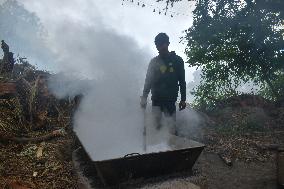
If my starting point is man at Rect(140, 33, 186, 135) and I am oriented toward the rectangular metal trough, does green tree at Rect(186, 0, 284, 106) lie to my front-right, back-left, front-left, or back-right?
back-left

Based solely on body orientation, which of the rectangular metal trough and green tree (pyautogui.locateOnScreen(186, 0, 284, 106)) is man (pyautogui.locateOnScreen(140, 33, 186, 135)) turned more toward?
the rectangular metal trough

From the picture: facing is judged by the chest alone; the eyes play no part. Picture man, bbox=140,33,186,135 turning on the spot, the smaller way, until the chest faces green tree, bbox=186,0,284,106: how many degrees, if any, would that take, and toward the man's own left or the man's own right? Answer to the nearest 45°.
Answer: approximately 135° to the man's own left

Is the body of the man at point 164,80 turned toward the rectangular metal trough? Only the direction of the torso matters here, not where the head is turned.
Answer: yes

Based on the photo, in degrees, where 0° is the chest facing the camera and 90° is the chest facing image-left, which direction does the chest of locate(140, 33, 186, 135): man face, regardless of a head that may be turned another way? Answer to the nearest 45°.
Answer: approximately 0°

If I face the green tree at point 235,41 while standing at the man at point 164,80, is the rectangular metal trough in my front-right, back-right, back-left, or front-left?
back-right
